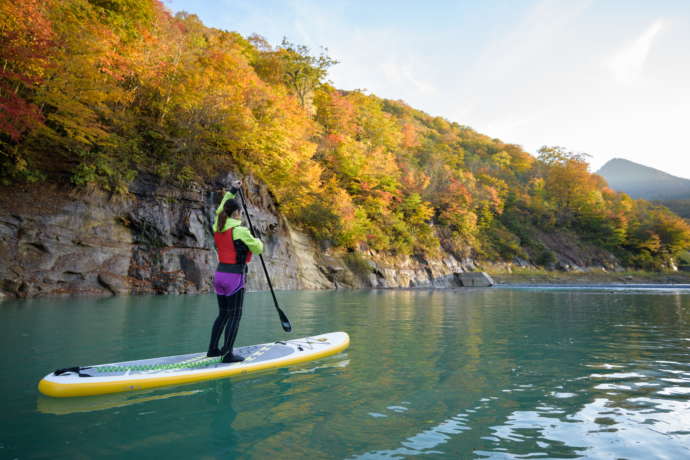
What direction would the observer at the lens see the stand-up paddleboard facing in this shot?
facing away from the viewer and to the right of the viewer

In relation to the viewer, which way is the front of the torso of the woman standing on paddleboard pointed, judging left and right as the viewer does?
facing away from the viewer and to the right of the viewer
